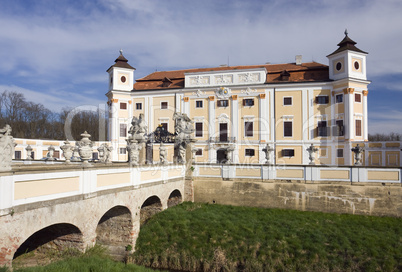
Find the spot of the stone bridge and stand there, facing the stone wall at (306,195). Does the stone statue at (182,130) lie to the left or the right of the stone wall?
left

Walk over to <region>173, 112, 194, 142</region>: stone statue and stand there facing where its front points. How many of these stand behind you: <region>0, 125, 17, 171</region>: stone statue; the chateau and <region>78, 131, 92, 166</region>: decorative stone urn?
1

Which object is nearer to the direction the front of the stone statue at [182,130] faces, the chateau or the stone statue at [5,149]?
the stone statue

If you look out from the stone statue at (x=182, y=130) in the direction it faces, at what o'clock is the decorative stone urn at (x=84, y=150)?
The decorative stone urn is roughly at 11 o'clock from the stone statue.

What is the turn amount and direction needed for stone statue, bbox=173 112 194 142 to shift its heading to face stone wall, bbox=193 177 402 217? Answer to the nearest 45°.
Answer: approximately 135° to its left

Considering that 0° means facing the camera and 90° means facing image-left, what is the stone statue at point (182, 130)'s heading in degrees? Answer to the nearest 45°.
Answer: approximately 45°

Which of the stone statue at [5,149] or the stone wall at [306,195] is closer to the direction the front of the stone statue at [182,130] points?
the stone statue

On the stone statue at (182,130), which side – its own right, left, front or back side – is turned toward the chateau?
back
